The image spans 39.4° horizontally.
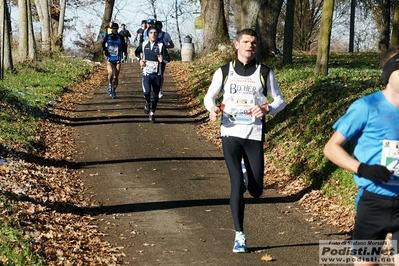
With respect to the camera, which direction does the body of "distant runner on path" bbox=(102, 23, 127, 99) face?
toward the camera

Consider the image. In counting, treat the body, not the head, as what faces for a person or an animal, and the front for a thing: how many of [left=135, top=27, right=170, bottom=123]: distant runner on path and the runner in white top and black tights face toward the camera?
2

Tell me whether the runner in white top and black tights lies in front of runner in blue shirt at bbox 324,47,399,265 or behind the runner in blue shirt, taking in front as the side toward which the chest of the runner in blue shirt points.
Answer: behind

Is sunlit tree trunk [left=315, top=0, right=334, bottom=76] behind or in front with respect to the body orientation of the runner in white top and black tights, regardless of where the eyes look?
behind

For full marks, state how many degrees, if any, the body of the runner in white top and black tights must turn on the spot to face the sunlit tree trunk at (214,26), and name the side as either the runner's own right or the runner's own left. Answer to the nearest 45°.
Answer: approximately 180°

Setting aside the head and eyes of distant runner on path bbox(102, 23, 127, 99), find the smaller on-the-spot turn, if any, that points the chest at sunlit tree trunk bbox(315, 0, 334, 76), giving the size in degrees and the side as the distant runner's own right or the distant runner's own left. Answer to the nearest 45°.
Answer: approximately 45° to the distant runner's own left

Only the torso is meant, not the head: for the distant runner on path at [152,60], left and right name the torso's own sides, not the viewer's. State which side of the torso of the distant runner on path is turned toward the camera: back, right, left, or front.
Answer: front

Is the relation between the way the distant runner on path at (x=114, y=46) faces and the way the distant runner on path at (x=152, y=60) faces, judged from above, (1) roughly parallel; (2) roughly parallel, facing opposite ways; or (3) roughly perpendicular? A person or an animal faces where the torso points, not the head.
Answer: roughly parallel

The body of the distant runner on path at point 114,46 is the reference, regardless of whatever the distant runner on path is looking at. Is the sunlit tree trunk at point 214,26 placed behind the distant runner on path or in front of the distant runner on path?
behind

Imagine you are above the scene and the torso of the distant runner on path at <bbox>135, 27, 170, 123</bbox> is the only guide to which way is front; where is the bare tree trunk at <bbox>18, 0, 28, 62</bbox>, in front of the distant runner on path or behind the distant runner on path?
behind

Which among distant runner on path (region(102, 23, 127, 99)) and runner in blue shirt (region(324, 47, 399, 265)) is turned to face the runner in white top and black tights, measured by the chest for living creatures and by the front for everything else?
the distant runner on path

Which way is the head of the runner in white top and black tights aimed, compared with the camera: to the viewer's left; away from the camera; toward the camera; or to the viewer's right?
toward the camera

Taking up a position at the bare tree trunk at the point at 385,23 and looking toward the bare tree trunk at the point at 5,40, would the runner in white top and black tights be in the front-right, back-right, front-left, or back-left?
front-left

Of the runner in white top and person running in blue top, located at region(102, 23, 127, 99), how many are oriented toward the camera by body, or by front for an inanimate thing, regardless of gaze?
2
